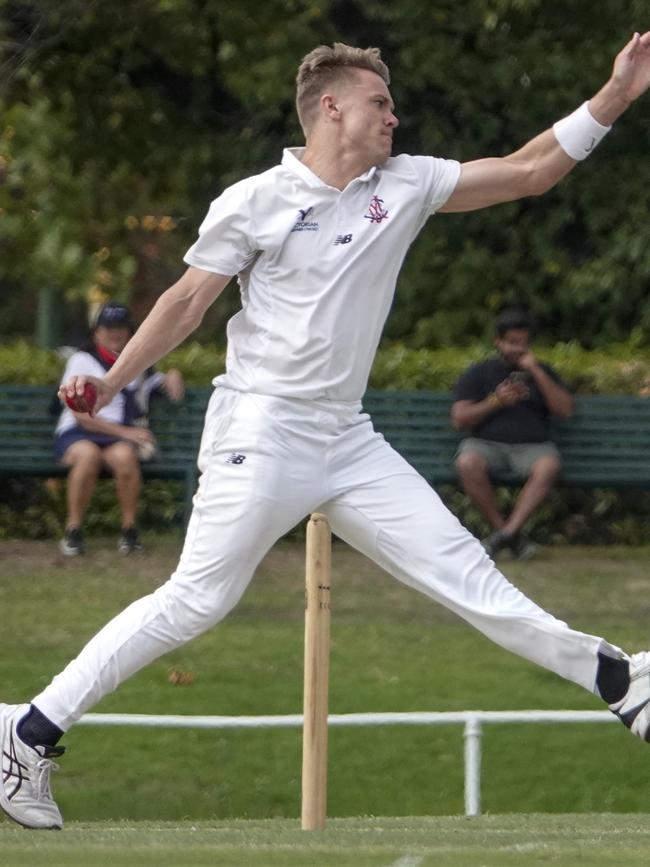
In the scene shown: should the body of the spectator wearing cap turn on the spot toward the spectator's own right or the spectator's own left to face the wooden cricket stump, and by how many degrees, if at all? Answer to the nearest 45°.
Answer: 0° — they already face it

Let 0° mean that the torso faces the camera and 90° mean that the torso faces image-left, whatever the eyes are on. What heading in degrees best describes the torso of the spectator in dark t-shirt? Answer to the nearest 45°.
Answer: approximately 0°

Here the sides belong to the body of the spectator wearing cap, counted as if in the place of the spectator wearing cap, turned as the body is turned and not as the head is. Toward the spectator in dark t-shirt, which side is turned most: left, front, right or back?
left

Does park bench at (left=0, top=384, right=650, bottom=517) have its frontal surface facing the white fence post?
yes

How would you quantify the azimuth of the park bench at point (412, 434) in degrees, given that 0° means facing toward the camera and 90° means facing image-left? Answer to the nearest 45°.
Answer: approximately 0°

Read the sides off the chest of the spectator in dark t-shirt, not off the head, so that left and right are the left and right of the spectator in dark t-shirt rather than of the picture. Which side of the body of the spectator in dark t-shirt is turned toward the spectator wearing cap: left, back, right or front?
right

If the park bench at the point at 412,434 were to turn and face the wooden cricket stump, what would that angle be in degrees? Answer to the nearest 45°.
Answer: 0° — it already faces it
